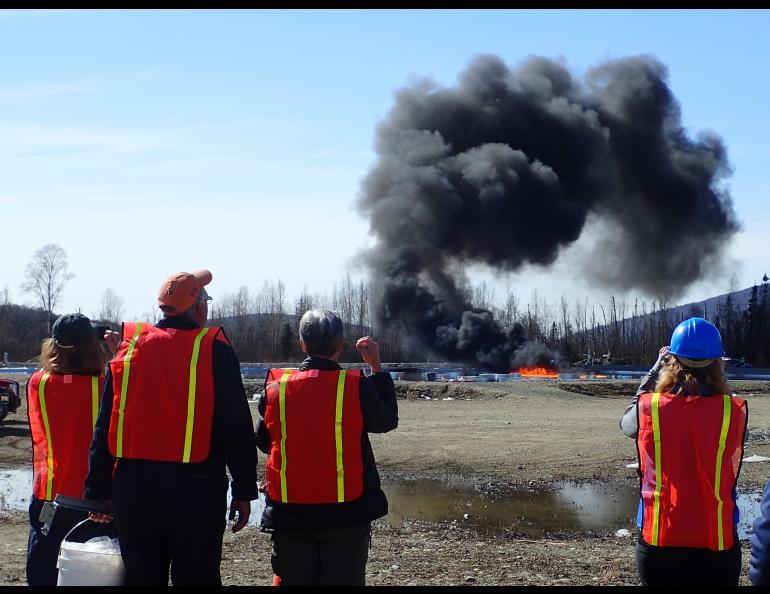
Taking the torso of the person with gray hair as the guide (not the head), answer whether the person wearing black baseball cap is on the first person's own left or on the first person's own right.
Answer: on the first person's own left

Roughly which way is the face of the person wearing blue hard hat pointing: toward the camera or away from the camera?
away from the camera

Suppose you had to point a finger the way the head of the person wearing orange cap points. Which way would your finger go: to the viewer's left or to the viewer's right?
to the viewer's right

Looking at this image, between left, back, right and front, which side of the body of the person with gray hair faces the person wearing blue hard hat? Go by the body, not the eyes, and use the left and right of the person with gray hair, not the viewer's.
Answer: right

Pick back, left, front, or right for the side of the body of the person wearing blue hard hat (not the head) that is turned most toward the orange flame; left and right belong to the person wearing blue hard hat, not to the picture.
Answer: front

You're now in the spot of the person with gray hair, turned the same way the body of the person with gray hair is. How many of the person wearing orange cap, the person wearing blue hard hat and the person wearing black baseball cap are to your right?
1

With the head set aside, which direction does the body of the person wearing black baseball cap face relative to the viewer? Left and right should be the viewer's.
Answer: facing away from the viewer and to the right of the viewer

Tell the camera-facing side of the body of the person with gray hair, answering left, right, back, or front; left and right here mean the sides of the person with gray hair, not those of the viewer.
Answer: back

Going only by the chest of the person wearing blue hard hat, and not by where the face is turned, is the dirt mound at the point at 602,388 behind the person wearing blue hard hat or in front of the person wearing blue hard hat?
in front

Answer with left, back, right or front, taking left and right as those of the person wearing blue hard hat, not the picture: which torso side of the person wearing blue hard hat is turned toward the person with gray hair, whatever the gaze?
left

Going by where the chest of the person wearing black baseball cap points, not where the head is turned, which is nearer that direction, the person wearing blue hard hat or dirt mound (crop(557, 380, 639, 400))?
the dirt mound

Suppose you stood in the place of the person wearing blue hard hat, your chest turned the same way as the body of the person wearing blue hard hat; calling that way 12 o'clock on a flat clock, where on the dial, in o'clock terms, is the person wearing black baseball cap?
The person wearing black baseball cap is roughly at 9 o'clock from the person wearing blue hard hat.

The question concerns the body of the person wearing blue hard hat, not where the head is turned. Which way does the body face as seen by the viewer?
away from the camera

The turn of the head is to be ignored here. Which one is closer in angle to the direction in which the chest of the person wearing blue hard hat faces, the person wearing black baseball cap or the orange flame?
the orange flame

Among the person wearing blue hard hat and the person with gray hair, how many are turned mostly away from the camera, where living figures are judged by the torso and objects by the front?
2
